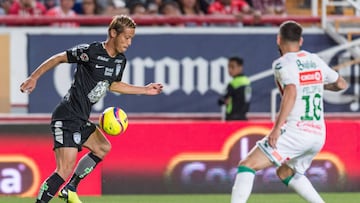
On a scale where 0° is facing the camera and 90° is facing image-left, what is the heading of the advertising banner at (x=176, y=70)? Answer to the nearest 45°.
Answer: approximately 0°

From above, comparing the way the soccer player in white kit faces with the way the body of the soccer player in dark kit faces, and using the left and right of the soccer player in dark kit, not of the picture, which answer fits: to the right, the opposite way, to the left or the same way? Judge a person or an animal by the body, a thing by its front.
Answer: the opposite way

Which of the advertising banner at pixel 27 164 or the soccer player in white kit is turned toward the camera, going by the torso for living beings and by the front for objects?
the advertising banner

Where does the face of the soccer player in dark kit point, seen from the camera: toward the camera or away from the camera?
toward the camera

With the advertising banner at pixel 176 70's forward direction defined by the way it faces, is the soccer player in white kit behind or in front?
in front

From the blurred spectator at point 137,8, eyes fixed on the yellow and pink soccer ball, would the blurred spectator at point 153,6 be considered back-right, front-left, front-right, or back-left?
back-left

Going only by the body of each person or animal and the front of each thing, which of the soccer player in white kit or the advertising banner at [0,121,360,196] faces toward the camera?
the advertising banner

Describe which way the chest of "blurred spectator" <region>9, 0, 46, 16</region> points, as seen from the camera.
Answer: toward the camera

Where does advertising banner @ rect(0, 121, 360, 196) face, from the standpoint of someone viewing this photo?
facing the viewer
